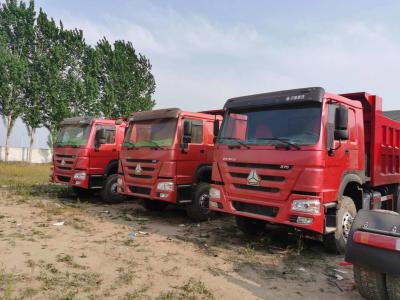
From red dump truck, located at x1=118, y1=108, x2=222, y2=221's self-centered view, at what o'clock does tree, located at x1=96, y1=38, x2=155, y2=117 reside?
The tree is roughly at 4 o'clock from the red dump truck.

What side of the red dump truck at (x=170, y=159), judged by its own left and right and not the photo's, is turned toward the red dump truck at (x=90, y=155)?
right

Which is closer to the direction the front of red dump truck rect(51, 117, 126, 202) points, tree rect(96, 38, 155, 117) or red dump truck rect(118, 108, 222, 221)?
the red dump truck

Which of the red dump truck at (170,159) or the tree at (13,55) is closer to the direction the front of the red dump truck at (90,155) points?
the red dump truck

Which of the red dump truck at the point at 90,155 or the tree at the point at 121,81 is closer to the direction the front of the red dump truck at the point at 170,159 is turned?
the red dump truck

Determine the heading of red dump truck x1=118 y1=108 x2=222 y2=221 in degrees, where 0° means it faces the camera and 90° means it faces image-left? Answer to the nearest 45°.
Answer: approximately 45°

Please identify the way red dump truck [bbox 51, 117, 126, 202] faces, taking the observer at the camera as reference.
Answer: facing the viewer and to the left of the viewer

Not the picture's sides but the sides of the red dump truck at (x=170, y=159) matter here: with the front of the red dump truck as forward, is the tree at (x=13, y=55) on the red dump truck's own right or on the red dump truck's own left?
on the red dump truck's own right

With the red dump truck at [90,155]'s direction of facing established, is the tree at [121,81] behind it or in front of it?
behind

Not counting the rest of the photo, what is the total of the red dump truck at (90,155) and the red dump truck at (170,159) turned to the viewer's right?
0

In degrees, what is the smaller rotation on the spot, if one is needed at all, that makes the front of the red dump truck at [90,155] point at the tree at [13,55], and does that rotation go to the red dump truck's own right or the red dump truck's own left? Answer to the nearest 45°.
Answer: approximately 135° to the red dump truck's own right
